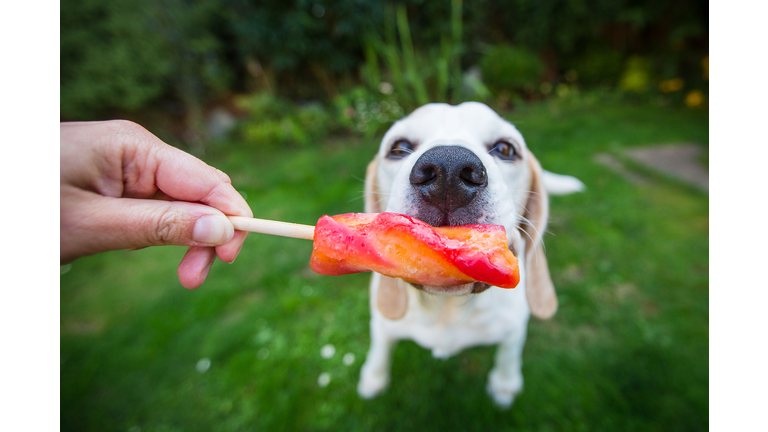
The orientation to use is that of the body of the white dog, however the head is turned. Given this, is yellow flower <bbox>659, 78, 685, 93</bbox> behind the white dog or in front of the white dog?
behind

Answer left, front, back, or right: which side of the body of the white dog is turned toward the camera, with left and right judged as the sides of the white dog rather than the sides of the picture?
front
